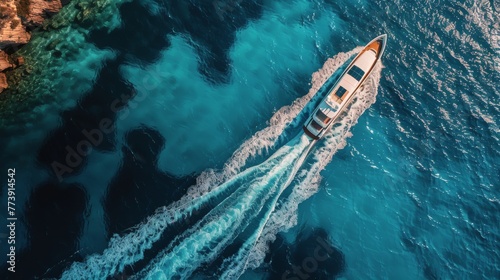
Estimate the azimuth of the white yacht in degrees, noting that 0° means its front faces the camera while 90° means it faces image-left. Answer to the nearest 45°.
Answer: approximately 225°
